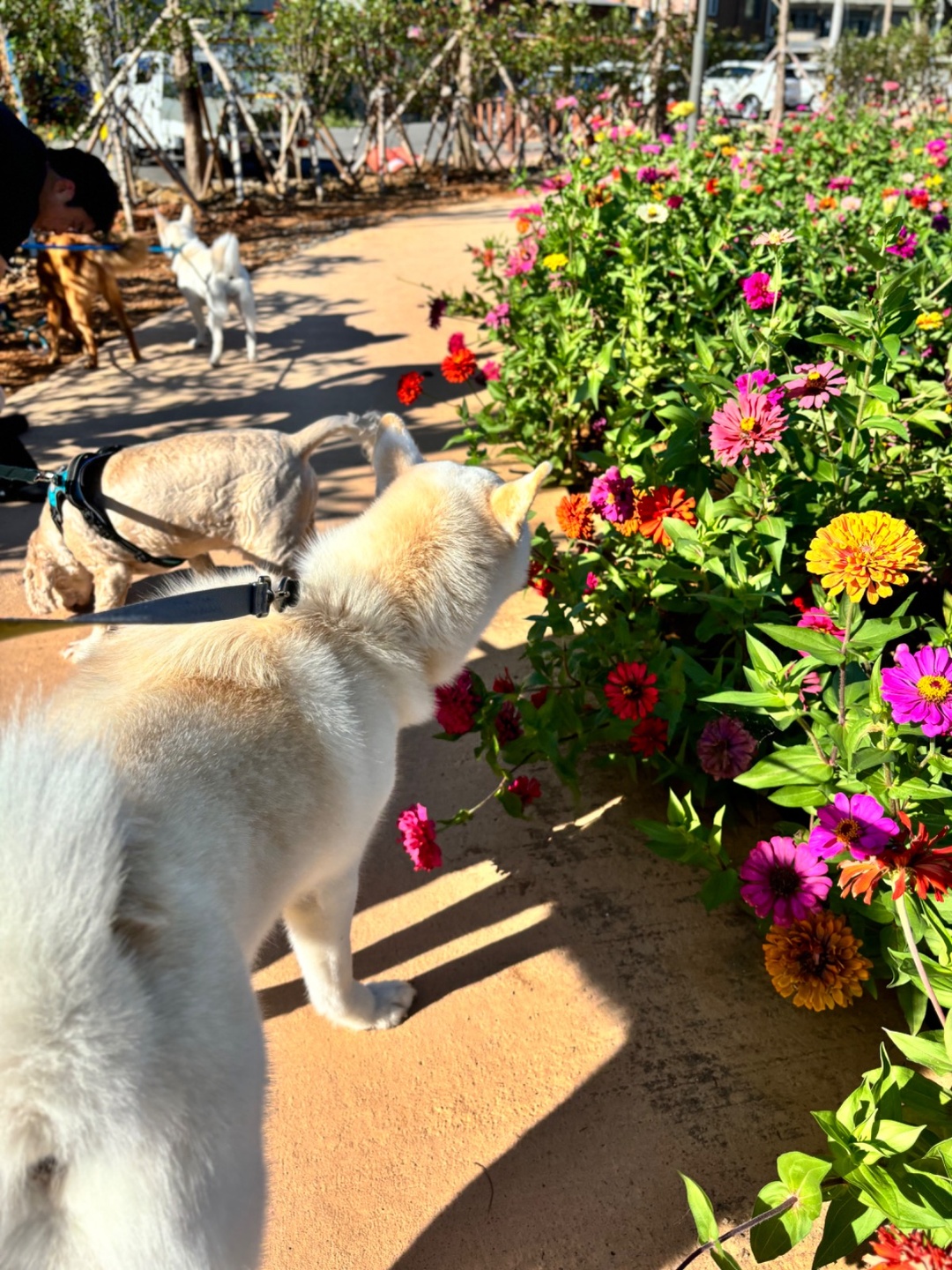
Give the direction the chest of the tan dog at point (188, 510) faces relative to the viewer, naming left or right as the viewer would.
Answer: facing to the left of the viewer

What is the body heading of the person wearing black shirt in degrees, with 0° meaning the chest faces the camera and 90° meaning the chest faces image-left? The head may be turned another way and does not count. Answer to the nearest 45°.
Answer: approximately 270°

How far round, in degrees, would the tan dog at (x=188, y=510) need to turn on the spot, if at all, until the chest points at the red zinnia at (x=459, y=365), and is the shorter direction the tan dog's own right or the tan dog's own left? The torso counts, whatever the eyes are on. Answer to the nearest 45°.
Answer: approximately 180°

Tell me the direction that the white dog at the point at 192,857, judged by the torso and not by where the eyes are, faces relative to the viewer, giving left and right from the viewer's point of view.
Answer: facing away from the viewer and to the right of the viewer

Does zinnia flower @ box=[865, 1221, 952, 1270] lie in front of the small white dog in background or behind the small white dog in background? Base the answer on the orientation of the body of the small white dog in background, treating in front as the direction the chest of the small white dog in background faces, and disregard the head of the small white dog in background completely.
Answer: behind

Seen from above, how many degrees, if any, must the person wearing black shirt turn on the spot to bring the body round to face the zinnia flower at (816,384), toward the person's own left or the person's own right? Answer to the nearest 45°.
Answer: approximately 45° to the person's own right

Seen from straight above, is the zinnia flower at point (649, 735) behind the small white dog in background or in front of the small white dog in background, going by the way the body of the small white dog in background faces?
behind

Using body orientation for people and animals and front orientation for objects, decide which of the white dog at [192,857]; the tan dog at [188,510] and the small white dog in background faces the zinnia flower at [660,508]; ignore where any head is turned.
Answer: the white dog

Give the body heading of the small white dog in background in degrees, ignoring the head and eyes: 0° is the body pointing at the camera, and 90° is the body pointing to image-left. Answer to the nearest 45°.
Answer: approximately 135°

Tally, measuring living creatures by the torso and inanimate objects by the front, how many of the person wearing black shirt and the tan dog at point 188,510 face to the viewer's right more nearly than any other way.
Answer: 1

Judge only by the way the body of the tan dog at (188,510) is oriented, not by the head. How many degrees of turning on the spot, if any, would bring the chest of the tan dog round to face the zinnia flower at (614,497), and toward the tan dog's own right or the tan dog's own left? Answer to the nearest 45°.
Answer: approximately 135° to the tan dog's own left
